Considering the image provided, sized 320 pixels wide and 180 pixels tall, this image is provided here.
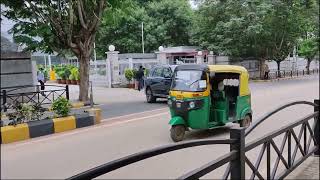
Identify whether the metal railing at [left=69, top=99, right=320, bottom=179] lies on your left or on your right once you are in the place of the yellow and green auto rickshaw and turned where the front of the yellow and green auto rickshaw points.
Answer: on your left

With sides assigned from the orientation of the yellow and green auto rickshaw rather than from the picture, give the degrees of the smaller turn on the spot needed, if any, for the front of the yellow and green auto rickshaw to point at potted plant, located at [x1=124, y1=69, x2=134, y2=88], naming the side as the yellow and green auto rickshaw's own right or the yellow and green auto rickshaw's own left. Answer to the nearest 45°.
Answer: approximately 135° to the yellow and green auto rickshaw's own right

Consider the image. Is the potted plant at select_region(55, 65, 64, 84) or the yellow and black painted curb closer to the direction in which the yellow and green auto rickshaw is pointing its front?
the yellow and black painted curb

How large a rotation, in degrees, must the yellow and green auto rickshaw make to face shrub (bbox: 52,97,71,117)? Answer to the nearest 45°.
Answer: approximately 45° to its right

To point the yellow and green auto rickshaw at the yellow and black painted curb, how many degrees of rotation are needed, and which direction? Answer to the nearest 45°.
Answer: approximately 45° to its right

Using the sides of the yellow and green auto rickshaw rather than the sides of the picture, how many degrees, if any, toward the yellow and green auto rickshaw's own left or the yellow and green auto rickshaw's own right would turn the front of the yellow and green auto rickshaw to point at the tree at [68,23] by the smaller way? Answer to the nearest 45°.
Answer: approximately 90° to the yellow and green auto rickshaw's own right

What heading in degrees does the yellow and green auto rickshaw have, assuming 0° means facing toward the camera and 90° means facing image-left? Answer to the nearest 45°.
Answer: approximately 45°

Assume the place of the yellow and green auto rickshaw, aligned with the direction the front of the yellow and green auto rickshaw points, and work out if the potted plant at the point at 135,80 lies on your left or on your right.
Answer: on your right

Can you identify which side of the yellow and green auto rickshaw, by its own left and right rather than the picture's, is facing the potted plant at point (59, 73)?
right

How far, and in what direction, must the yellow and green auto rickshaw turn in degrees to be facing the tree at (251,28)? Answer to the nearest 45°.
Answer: approximately 135° to its right

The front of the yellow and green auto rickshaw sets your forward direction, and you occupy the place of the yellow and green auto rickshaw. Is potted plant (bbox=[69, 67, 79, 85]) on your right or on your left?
on your right

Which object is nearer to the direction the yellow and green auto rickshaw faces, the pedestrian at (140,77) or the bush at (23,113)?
the bush
